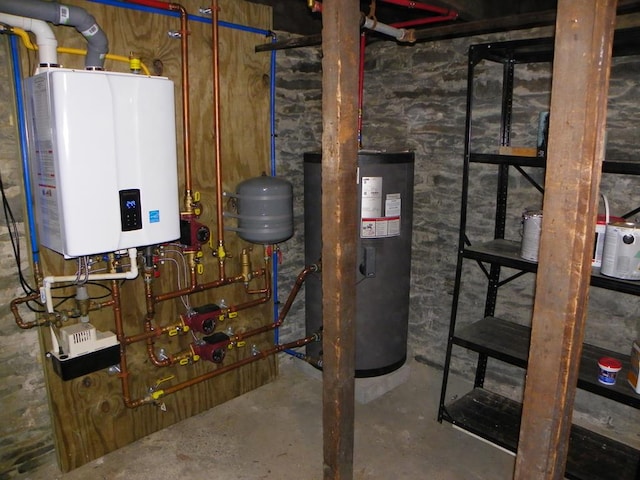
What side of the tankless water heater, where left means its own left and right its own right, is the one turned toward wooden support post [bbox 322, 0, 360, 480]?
front

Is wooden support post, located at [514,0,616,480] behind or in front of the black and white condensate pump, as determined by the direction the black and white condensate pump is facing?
in front

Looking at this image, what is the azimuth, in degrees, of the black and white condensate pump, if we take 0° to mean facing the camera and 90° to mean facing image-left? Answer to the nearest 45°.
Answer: approximately 315°

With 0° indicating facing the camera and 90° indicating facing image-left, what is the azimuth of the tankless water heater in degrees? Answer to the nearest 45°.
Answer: approximately 315°

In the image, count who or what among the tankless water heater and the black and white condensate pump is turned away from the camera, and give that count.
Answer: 0
